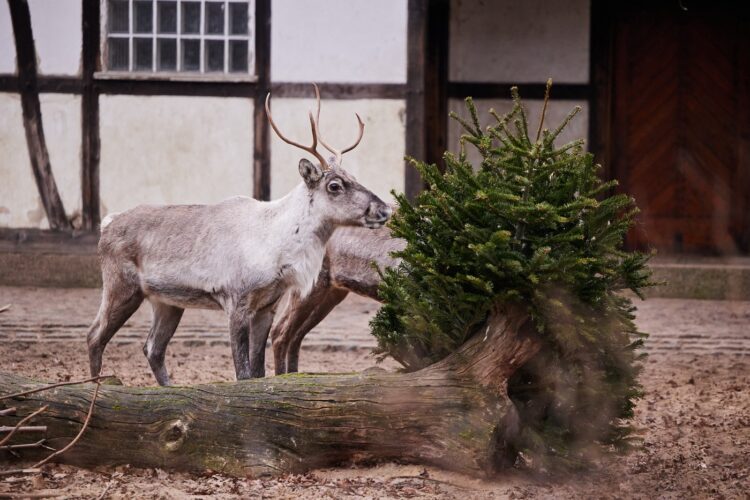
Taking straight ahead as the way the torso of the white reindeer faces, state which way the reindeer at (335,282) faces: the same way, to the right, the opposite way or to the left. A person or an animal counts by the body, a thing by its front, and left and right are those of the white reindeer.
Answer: the same way

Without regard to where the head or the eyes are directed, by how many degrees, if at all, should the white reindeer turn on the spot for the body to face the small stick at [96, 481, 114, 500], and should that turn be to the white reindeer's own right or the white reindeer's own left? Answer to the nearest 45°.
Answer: approximately 90° to the white reindeer's own right

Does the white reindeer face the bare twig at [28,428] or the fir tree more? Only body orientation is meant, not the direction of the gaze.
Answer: the fir tree

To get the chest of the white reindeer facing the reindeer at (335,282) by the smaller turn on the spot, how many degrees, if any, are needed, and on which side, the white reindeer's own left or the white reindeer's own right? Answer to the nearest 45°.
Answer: approximately 45° to the white reindeer's own left

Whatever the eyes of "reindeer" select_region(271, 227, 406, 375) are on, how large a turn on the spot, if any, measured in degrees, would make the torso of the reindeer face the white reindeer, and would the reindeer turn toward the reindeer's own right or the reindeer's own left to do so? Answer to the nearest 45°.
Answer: approximately 135° to the reindeer's own right

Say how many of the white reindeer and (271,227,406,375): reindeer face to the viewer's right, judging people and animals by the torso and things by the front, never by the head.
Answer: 2

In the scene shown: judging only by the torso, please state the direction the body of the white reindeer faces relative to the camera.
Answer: to the viewer's right

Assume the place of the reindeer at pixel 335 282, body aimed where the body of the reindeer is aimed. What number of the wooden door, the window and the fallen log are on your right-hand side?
1

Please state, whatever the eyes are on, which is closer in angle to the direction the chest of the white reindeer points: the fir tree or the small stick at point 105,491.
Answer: the fir tree

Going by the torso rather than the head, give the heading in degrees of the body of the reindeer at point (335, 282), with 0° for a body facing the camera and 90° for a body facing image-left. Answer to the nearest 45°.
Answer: approximately 270°

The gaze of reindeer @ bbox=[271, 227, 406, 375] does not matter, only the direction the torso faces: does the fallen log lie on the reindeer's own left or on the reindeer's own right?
on the reindeer's own right
